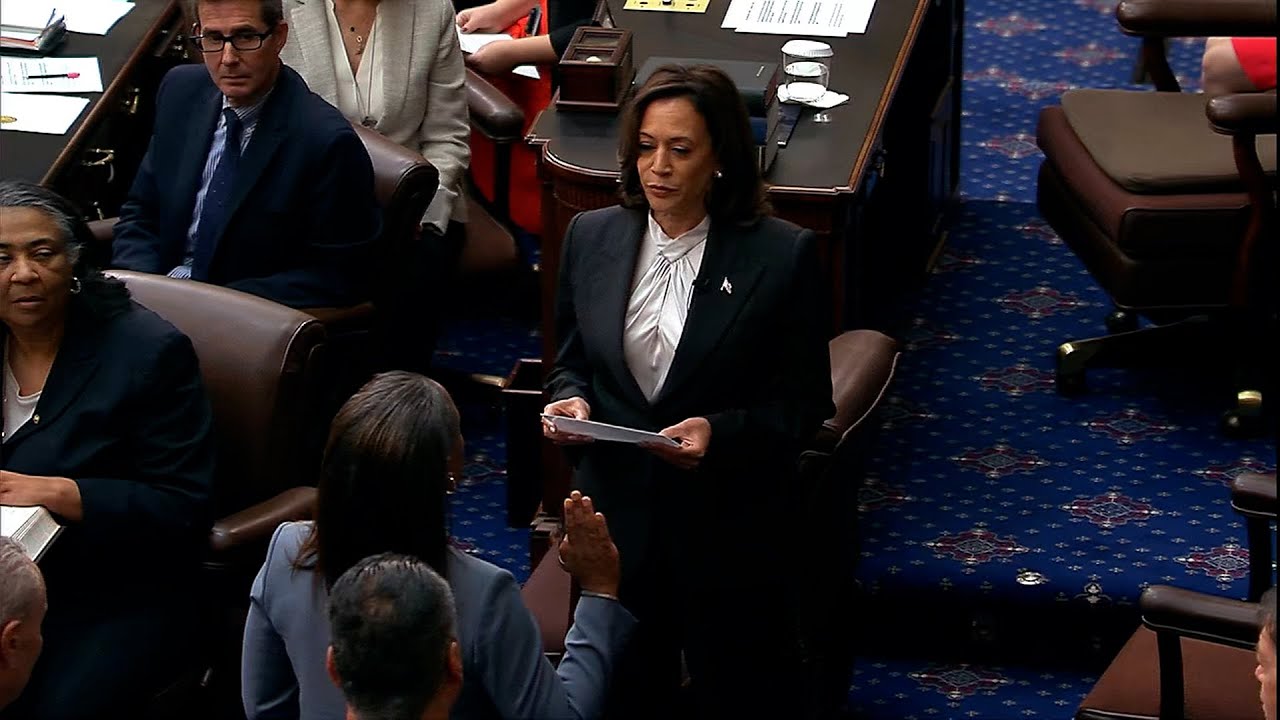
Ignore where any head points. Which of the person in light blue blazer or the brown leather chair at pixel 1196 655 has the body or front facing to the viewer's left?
the brown leather chair

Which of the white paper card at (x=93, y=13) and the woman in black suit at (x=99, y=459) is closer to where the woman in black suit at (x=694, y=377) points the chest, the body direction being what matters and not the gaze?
the woman in black suit

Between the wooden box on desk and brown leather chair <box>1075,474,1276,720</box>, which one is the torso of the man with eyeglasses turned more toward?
the brown leather chair

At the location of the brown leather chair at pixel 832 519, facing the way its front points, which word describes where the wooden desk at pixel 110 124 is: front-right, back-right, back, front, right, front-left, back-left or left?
right

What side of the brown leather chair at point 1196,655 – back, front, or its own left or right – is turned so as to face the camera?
left

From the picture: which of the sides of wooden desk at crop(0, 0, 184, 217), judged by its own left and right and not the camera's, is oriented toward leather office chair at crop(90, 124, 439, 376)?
front
